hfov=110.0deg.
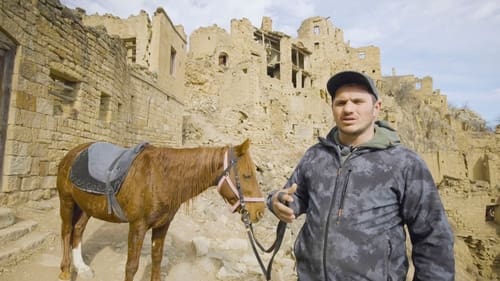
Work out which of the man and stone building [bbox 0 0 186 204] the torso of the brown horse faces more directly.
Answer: the man

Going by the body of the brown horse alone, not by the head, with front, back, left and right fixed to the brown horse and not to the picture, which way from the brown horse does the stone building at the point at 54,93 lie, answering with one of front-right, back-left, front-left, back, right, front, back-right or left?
back

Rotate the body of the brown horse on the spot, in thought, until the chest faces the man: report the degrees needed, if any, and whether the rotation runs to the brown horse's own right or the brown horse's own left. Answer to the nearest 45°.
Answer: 0° — it already faces them

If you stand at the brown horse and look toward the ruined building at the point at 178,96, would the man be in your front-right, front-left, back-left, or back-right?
back-right

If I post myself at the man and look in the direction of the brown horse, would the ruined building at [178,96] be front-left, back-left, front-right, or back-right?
front-right

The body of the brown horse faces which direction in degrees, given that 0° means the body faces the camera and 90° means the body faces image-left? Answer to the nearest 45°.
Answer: approximately 315°
